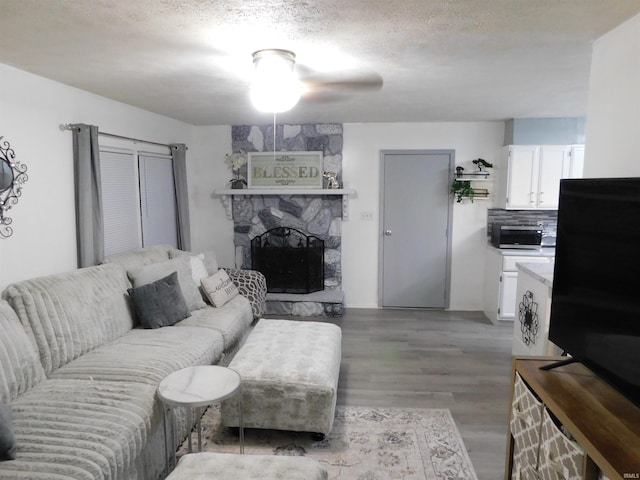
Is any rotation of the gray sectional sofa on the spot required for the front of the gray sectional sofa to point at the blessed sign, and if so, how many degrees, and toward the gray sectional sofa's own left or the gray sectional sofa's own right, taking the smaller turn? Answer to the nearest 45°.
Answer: approximately 90° to the gray sectional sofa's own left

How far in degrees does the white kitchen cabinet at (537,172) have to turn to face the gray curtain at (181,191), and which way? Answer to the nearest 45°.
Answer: approximately 45° to its right

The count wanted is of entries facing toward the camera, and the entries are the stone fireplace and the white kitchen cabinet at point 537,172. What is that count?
2

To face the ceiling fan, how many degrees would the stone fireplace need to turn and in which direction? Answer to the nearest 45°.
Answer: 0° — it already faces it

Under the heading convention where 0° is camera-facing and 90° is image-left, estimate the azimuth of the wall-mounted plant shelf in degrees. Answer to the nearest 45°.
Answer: approximately 0°

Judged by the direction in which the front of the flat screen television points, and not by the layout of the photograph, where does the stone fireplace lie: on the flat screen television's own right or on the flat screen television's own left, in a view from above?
on the flat screen television's own right

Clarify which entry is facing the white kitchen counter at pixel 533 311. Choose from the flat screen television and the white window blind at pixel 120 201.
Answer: the white window blind

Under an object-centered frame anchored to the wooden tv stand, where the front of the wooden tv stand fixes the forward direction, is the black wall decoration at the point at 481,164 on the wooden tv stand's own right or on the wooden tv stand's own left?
on the wooden tv stand's own right

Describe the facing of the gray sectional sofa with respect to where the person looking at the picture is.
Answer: facing the viewer and to the right of the viewer

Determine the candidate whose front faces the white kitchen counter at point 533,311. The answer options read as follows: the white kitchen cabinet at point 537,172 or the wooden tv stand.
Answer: the white kitchen cabinet at point 537,172

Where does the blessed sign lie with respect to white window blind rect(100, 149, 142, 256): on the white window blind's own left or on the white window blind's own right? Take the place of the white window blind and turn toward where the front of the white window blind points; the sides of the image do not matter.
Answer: on the white window blind's own left

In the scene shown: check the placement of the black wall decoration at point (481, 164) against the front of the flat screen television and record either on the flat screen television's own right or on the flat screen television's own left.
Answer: on the flat screen television's own right

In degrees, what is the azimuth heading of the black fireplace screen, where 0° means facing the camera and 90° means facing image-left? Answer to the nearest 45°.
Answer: approximately 0°

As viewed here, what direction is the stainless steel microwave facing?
toward the camera

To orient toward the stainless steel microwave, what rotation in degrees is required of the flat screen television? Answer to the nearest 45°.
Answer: approximately 135° to its right
